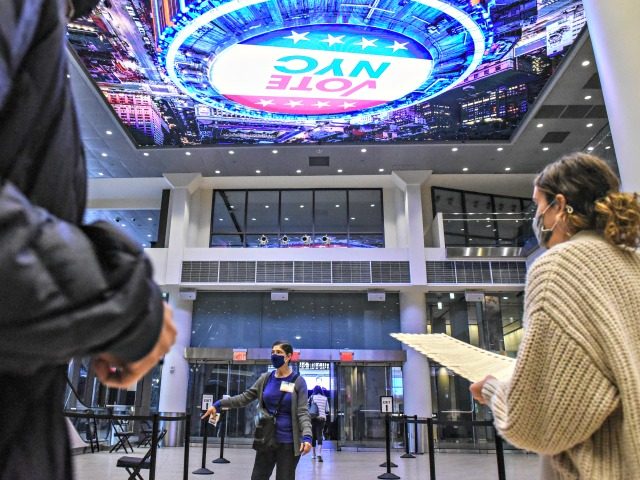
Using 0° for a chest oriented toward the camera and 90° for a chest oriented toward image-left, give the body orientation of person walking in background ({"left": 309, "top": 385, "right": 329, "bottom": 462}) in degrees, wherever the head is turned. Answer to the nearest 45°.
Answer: approximately 180°

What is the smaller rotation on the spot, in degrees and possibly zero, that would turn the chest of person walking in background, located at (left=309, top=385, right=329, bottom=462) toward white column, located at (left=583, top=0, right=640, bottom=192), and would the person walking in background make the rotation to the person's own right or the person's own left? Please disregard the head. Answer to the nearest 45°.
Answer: approximately 180°
